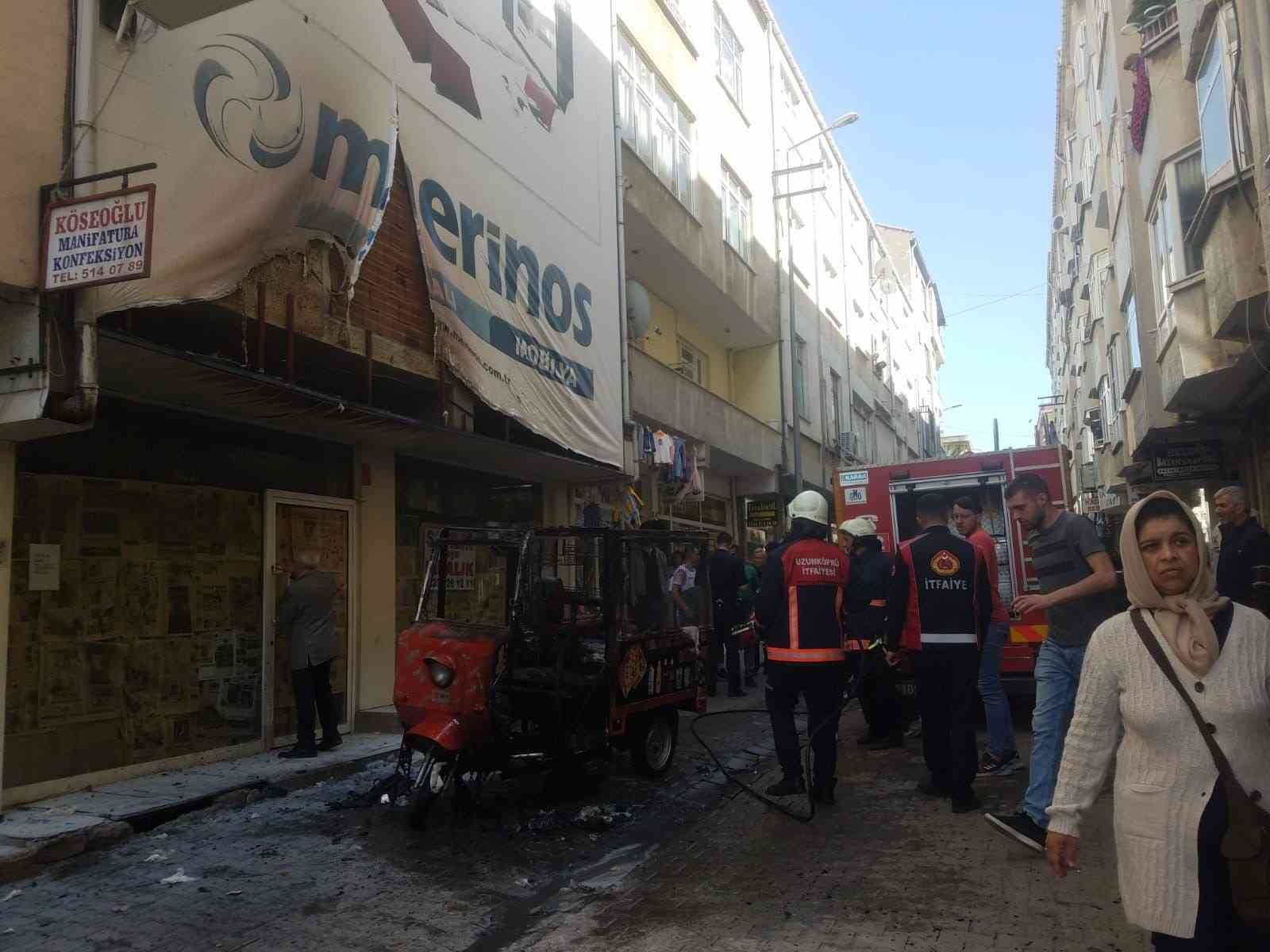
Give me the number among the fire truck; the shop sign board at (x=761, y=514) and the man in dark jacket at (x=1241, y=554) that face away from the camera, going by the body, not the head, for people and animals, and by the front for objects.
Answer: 1

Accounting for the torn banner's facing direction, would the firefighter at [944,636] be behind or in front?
in front

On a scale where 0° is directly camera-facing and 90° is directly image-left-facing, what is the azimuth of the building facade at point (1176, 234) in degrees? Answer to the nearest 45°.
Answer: approximately 90°

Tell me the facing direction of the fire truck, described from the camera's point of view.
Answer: facing away from the viewer

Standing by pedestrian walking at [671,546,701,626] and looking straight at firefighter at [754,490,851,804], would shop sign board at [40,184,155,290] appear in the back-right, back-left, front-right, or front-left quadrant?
front-right

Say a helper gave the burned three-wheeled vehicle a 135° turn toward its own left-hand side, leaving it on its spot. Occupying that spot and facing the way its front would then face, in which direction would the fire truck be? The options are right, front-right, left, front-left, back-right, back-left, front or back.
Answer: front-left

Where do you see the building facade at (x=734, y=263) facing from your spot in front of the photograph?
facing the viewer and to the right of the viewer

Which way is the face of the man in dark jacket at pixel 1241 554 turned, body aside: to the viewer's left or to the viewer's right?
to the viewer's left

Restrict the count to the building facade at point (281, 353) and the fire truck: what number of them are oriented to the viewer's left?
0

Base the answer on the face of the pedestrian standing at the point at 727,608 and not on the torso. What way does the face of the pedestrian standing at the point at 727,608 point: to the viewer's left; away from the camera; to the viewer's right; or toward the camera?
away from the camera

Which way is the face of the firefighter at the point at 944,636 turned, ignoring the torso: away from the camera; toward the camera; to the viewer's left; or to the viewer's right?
away from the camera

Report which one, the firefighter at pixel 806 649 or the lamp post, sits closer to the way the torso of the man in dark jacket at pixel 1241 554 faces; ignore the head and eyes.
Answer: the firefighter

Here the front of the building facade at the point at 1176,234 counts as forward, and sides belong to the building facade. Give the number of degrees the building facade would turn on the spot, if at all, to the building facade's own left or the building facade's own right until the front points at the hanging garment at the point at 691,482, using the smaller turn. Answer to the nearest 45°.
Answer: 0° — it already faces it

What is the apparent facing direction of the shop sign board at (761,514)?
toward the camera
